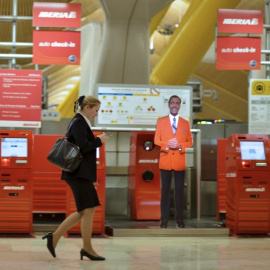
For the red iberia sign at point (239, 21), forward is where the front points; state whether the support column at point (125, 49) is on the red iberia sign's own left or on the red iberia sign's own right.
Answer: on the red iberia sign's own right

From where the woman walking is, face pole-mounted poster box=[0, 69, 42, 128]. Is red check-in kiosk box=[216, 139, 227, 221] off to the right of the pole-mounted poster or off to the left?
right

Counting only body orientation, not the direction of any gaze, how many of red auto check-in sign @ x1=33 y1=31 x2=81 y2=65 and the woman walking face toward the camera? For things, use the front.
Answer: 1

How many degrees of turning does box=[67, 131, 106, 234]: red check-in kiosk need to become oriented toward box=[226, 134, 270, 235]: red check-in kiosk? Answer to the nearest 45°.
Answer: approximately 90° to its left

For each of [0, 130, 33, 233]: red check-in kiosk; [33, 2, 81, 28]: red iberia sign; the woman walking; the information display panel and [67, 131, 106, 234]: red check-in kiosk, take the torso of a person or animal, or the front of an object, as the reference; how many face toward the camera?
4

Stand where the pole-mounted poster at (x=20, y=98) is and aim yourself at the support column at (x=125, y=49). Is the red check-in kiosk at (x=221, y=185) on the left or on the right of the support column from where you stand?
right
